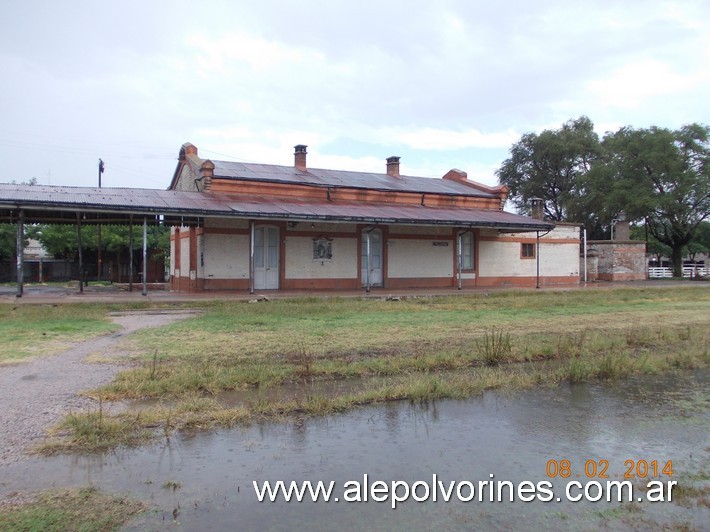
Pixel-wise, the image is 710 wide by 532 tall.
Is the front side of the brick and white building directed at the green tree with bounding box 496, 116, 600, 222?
no

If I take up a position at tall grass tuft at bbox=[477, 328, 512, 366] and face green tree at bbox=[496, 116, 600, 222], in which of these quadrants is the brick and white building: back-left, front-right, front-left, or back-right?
front-left

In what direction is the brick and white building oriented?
toward the camera

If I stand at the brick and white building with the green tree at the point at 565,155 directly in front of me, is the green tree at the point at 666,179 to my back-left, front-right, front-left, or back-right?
front-right

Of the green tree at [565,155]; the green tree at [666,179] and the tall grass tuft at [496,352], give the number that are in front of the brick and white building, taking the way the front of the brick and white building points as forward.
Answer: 1

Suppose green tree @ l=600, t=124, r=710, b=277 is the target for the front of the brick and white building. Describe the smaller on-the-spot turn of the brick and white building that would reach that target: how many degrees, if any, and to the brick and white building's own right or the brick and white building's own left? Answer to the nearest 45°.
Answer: approximately 135° to the brick and white building's own left

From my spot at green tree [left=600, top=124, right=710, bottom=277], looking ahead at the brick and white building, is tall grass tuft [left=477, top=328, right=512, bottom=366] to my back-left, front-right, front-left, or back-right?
front-left

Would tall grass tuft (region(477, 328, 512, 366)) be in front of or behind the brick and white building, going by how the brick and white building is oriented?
in front
